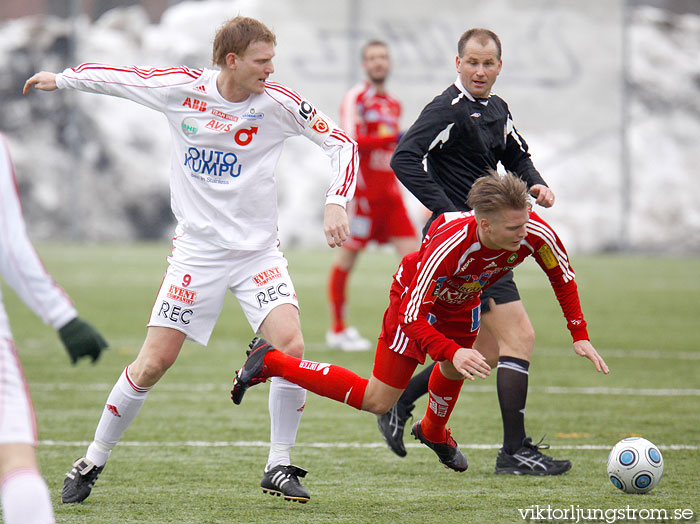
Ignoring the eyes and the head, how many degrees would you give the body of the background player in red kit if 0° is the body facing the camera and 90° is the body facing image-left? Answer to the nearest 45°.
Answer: approximately 315°

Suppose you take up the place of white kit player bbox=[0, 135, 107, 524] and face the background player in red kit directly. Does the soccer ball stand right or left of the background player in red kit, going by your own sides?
right

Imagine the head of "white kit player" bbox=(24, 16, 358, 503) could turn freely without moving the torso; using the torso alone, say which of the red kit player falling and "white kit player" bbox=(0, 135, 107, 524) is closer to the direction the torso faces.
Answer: the white kit player

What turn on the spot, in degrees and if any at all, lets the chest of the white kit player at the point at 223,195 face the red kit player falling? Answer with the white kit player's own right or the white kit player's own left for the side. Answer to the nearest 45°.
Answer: approximately 90° to the white kit player's own left

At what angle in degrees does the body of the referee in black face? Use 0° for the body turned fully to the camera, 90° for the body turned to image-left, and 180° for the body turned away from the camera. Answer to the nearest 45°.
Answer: approximately 315°

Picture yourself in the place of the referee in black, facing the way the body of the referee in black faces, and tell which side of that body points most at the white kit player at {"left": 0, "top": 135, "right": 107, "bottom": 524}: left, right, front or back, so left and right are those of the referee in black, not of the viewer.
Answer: right

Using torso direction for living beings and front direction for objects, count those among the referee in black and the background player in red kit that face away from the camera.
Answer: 0

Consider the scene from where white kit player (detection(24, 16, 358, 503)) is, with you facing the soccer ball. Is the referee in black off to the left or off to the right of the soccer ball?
left

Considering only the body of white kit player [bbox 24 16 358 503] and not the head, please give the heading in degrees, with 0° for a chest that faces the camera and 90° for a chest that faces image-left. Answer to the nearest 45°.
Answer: approximately 0°

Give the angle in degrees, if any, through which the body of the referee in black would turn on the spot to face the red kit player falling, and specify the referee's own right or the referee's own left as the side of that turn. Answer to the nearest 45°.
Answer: approximately 45° to the referee's own right
